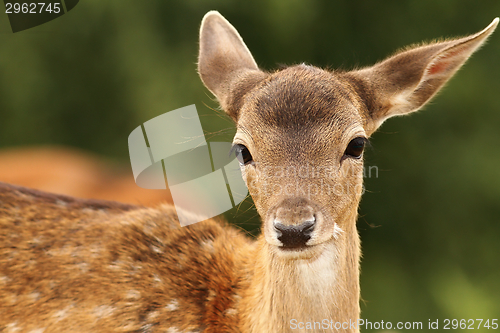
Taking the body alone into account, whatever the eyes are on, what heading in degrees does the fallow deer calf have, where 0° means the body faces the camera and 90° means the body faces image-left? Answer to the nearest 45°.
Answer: approximately 270°
